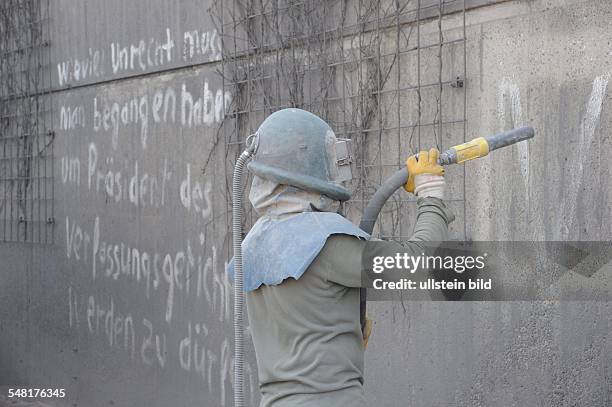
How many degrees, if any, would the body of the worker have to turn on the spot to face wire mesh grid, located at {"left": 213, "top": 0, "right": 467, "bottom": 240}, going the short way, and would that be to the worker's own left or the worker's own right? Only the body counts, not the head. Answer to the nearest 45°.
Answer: approximately 45° to the worker's own left

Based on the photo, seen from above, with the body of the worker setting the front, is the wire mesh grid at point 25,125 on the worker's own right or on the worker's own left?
on the worker's own left

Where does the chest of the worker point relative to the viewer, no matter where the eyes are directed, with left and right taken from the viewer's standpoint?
facing away from the viewer and to the right of the viewer

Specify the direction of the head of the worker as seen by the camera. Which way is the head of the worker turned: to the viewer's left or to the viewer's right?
to the viewer's right
